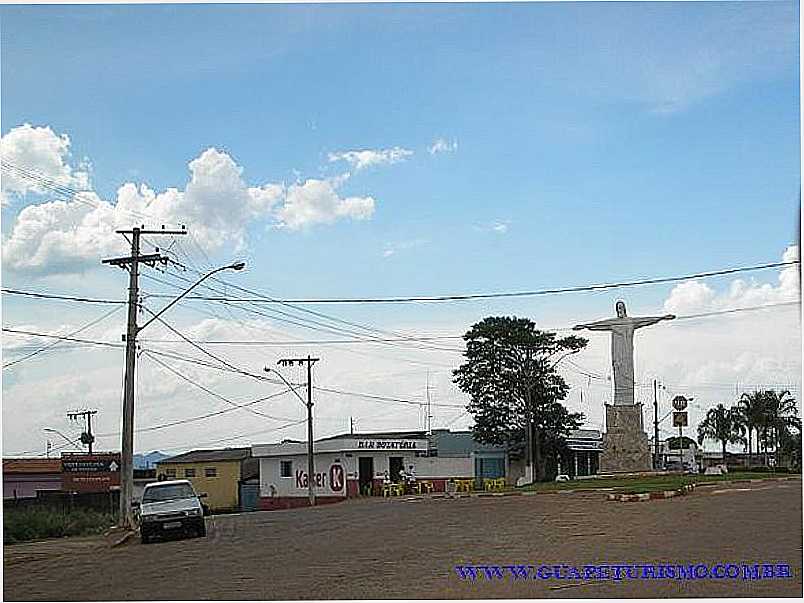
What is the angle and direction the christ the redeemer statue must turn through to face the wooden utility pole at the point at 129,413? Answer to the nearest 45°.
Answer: approximately 45° to its right

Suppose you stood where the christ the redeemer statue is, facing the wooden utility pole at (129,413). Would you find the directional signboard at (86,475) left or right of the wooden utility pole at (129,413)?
right

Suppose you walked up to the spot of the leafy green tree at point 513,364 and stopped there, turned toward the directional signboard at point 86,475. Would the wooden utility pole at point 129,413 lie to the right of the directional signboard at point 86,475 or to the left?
left

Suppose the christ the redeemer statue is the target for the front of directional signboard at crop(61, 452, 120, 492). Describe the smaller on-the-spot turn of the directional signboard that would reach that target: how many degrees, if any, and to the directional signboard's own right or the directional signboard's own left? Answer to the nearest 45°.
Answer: approximately 90° to the directional signboard's own left

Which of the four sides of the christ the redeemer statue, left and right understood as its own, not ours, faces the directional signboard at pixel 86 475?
right

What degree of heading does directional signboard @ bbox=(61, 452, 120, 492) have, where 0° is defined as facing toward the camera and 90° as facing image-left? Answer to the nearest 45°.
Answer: approximately 0°

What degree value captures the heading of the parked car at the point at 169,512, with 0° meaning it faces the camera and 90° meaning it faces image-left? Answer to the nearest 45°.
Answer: approximately 0°

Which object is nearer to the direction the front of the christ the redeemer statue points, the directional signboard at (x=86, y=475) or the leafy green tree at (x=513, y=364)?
the directional signboard

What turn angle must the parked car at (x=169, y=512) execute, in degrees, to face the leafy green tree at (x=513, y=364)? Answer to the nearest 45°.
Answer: approximately 135° to its left
